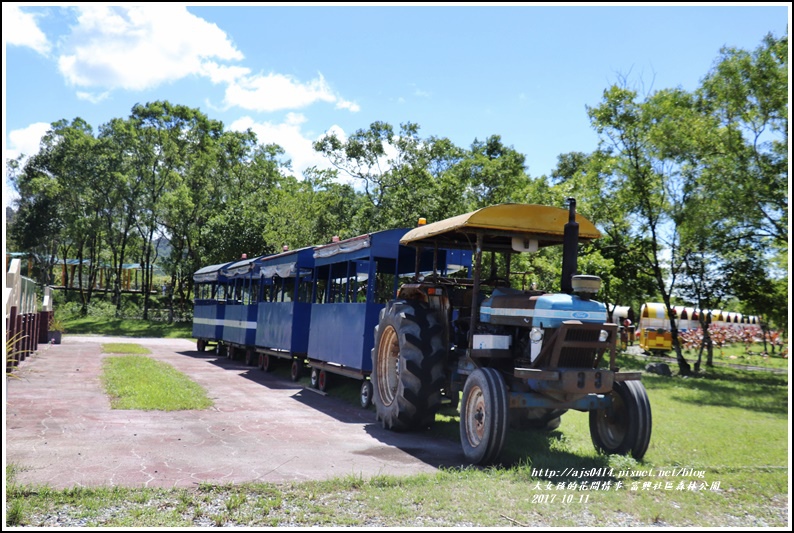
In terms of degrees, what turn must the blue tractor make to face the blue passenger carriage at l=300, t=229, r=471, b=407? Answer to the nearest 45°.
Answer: approximately 180°

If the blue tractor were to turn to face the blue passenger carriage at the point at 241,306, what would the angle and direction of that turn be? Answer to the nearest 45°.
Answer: approximately 180°

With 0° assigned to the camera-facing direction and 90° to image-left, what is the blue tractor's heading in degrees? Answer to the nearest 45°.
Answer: approximately 315°

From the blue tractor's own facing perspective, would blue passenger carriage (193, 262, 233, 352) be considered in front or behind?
behind

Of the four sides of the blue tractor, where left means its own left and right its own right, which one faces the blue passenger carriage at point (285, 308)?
back
